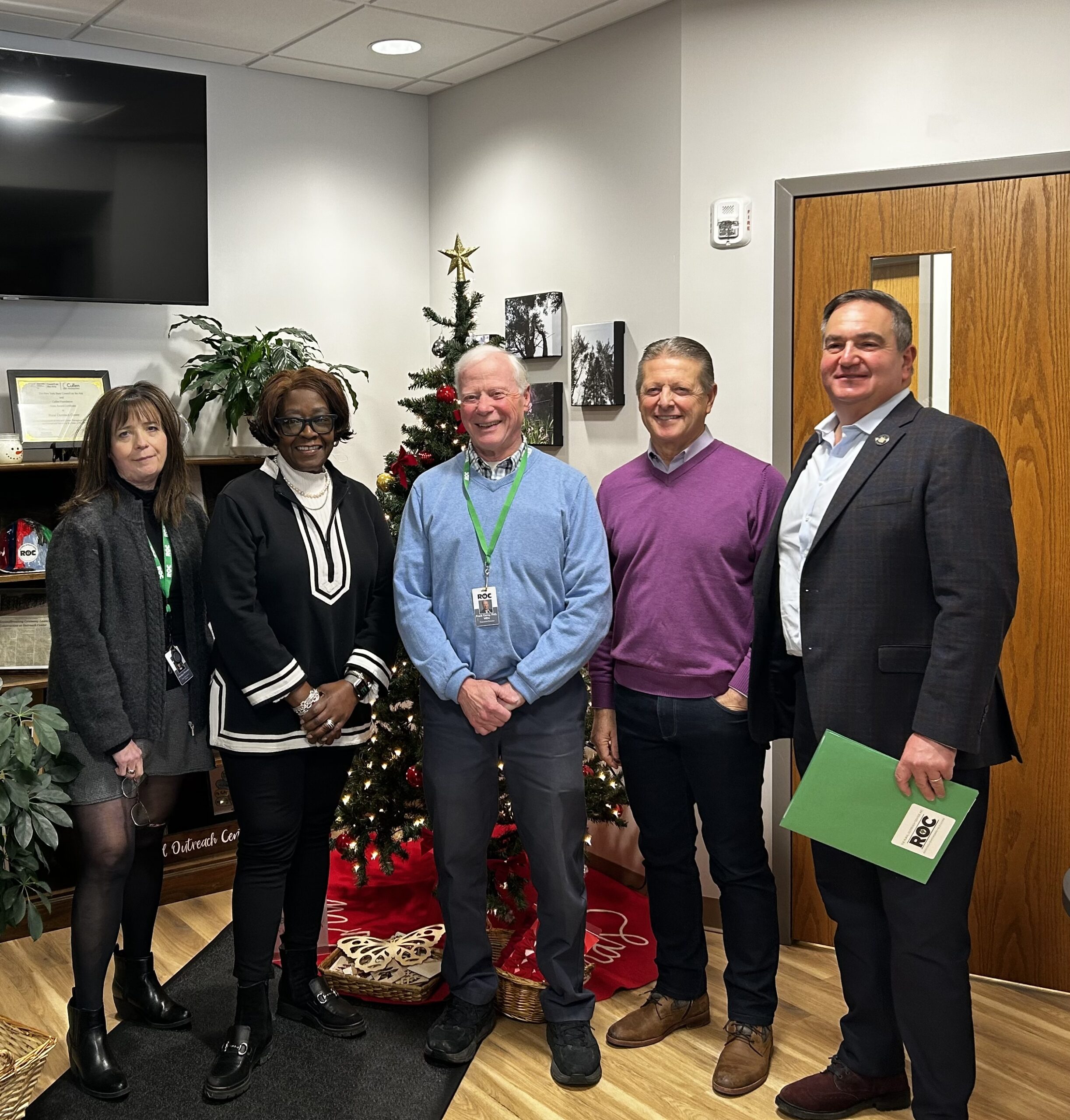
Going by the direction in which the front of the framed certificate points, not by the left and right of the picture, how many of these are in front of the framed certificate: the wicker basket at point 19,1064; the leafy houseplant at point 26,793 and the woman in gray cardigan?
3

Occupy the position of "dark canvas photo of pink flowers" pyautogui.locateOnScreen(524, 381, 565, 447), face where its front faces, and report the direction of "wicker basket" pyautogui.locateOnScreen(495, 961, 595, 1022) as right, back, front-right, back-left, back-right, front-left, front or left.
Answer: front-left

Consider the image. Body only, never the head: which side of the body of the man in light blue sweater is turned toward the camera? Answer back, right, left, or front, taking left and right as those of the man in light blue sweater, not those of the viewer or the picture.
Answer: front

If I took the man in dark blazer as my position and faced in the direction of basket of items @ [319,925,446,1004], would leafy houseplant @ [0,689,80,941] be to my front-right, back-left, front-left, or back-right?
front-left

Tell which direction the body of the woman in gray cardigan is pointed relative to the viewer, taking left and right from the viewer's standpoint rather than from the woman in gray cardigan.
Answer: facing the viewer and to the right of the viewer

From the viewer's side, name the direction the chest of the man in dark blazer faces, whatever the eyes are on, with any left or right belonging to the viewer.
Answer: facing the viewer and to the left of the viewer

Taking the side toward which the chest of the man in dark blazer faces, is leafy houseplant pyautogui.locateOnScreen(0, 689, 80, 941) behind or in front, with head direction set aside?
in front

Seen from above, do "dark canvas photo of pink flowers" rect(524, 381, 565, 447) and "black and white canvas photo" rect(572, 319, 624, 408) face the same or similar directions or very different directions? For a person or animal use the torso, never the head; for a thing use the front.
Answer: same or similar directions

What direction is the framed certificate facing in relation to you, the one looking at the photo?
facing the viewer

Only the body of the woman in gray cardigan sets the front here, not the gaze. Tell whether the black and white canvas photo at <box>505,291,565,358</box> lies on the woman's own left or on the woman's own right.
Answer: on the woman's own left

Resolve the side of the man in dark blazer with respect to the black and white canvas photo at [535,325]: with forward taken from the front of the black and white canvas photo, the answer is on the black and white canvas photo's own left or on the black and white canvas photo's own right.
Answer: on the black and white canvas photo's own left

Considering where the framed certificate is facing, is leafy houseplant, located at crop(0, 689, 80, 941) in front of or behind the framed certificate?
in front

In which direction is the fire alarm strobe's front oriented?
toward the camera
